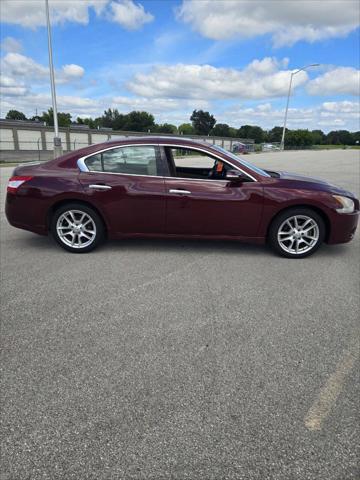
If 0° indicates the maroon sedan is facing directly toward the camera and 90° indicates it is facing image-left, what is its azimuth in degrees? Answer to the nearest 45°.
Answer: approximately 270°
